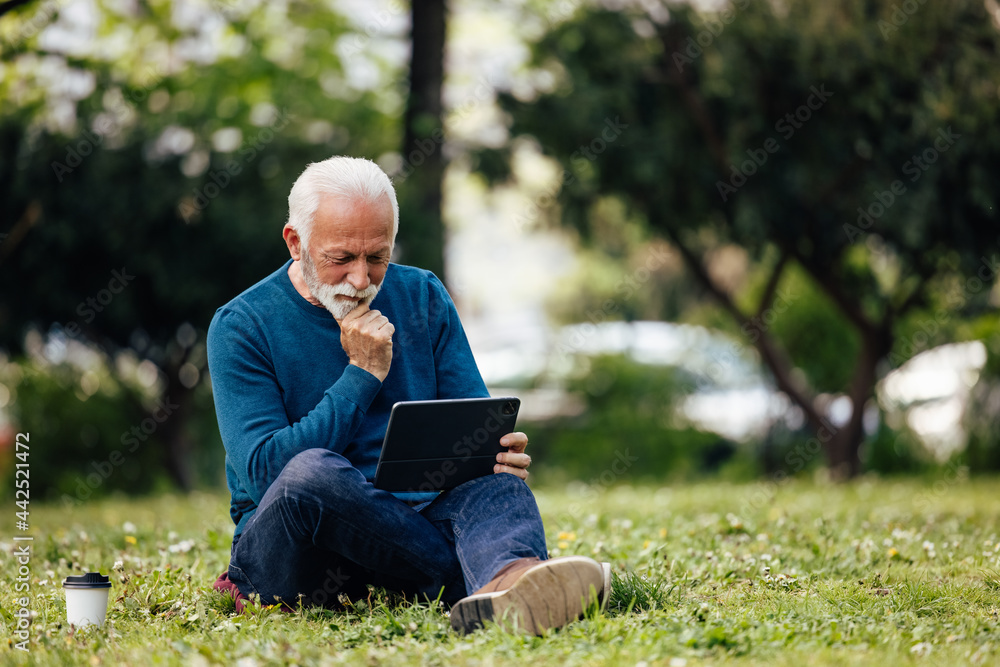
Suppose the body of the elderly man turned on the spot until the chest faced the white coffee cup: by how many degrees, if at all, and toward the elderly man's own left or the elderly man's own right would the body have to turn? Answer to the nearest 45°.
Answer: approximately 135° to the elderly man's own right

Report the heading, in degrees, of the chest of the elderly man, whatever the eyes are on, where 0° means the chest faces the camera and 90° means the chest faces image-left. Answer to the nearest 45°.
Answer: approximately 315°

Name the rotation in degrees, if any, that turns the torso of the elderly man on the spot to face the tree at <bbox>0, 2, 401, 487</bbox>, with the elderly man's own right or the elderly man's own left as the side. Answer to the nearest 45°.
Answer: approximately 135° to the elderly man's own left

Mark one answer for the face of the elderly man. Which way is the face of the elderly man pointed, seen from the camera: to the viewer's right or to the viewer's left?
to the viewer's right
